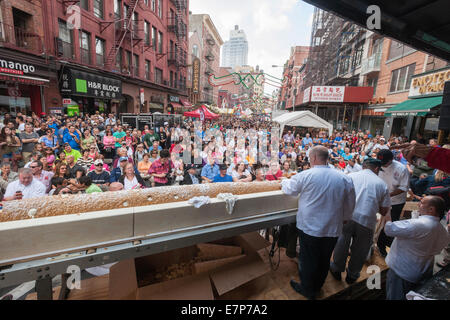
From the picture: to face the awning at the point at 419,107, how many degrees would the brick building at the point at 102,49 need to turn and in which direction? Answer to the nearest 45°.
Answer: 0° — it already faces it

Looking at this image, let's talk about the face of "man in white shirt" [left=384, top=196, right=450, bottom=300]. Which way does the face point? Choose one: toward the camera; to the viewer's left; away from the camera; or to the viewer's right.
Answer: to the viewer's left

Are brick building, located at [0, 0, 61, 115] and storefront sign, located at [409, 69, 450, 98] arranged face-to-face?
yes

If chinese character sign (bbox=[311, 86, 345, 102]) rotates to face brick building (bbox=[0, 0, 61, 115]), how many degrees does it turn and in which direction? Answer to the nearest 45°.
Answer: approximately 45° to its right

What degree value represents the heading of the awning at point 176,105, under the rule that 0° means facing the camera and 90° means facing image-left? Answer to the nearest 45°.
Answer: approximately 315°

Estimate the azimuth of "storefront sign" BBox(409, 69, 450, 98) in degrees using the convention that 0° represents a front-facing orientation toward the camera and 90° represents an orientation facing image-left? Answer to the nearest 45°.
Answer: approximately 45°

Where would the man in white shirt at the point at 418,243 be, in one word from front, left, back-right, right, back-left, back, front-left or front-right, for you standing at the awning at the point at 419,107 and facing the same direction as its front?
front-left

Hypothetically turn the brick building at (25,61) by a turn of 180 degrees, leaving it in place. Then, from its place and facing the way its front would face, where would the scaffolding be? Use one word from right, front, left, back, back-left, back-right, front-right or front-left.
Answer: back-right

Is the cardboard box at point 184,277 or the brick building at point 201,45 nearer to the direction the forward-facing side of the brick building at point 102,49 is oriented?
the cardboard box

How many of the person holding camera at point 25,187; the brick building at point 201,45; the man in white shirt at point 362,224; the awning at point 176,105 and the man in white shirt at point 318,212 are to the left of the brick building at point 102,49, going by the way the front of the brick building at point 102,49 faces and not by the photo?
2

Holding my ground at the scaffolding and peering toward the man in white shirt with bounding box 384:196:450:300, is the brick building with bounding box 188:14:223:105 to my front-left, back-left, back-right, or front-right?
back-right

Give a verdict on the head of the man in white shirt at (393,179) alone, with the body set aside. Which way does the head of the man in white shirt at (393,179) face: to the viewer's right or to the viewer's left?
to the viewer's left

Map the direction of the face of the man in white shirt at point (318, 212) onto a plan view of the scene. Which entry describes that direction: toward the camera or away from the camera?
away from the camera

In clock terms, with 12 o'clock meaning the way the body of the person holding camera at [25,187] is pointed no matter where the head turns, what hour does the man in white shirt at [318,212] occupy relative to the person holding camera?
The man in white shirt is roughly at 11 o'clock from the person holding camera.

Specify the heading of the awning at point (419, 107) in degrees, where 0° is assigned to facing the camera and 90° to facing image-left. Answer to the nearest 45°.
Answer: approximately 45°

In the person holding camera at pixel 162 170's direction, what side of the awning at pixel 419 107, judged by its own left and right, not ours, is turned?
front
